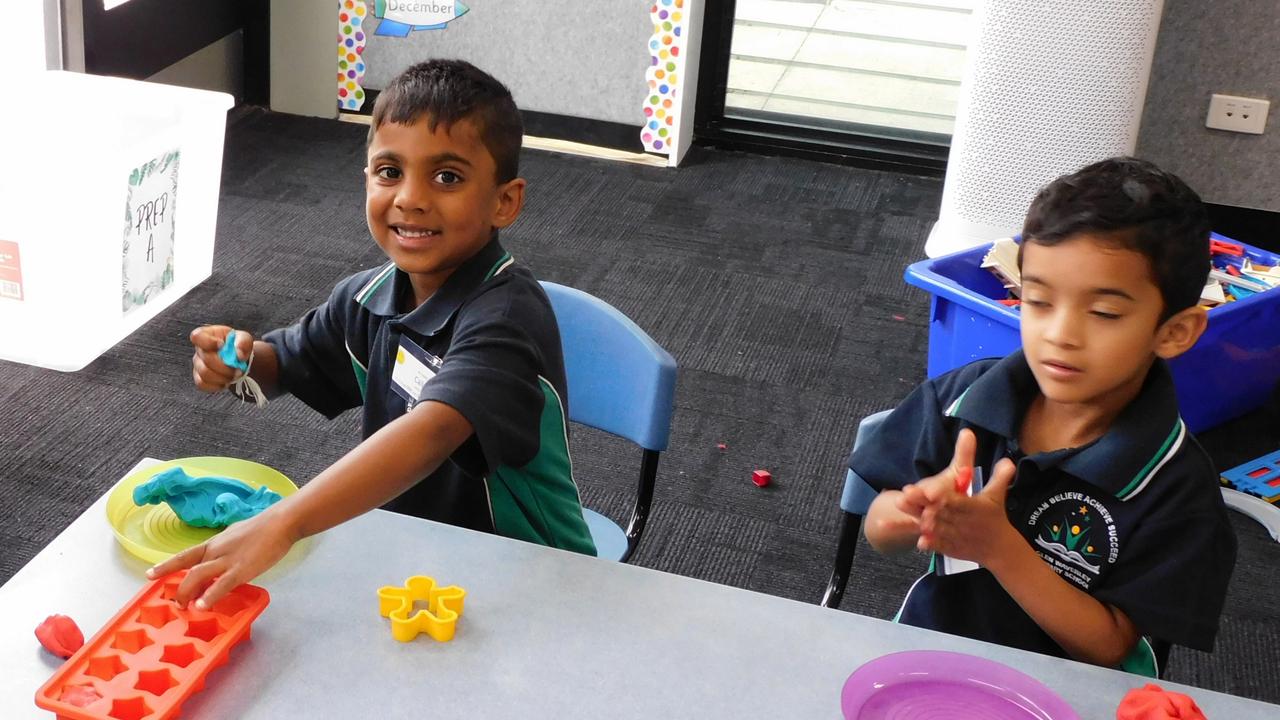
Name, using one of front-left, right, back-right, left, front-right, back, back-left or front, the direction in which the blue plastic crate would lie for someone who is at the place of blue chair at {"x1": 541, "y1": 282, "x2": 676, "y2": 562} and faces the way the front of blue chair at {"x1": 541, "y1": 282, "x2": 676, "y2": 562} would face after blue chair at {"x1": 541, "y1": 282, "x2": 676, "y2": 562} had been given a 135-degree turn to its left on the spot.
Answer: front-left

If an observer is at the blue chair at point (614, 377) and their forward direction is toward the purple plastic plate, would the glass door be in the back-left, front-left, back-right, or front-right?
back-left

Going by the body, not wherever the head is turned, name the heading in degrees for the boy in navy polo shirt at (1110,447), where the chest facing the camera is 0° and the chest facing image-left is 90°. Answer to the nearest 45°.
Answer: approximately 45°

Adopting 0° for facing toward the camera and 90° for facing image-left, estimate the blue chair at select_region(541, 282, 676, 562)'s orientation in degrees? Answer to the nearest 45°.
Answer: approximately 45°

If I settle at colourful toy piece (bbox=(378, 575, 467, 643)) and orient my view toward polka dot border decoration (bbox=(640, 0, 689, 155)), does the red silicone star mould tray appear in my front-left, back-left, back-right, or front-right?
back-left

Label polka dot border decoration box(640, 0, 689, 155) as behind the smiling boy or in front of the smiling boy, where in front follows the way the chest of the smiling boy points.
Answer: behind

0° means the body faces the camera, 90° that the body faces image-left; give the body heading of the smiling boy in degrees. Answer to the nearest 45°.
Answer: approximately 45°
